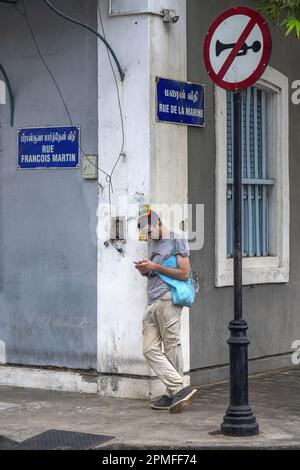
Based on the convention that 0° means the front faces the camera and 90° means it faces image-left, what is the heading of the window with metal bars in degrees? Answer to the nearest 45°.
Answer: approximately 315°

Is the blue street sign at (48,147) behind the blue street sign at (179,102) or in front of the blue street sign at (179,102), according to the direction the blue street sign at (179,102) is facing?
behind

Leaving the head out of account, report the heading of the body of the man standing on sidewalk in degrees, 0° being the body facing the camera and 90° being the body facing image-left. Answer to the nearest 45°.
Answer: approximately 45°

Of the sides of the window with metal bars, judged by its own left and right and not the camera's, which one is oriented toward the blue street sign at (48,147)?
right

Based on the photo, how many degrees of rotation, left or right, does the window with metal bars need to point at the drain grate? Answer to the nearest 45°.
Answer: approximately 90° to its right

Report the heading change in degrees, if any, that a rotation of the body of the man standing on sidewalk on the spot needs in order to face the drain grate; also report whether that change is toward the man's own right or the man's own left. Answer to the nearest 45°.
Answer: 0° — they already face it
